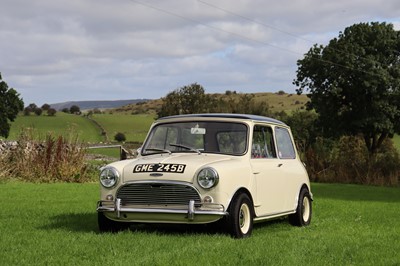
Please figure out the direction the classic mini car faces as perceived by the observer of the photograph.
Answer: facing the viewer and to the left of the viewer

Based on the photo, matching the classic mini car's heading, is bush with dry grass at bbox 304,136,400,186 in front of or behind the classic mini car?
behind

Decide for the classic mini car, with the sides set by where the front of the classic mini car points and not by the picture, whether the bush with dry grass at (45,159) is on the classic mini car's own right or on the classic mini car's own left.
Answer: on the classic mini car's own right

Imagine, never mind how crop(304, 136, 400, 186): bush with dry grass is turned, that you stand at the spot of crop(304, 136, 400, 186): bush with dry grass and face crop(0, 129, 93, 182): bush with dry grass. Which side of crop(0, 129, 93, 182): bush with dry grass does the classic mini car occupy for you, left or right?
left

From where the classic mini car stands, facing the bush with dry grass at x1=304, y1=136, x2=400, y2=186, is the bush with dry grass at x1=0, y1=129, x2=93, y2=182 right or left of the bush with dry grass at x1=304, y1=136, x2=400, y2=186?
left
